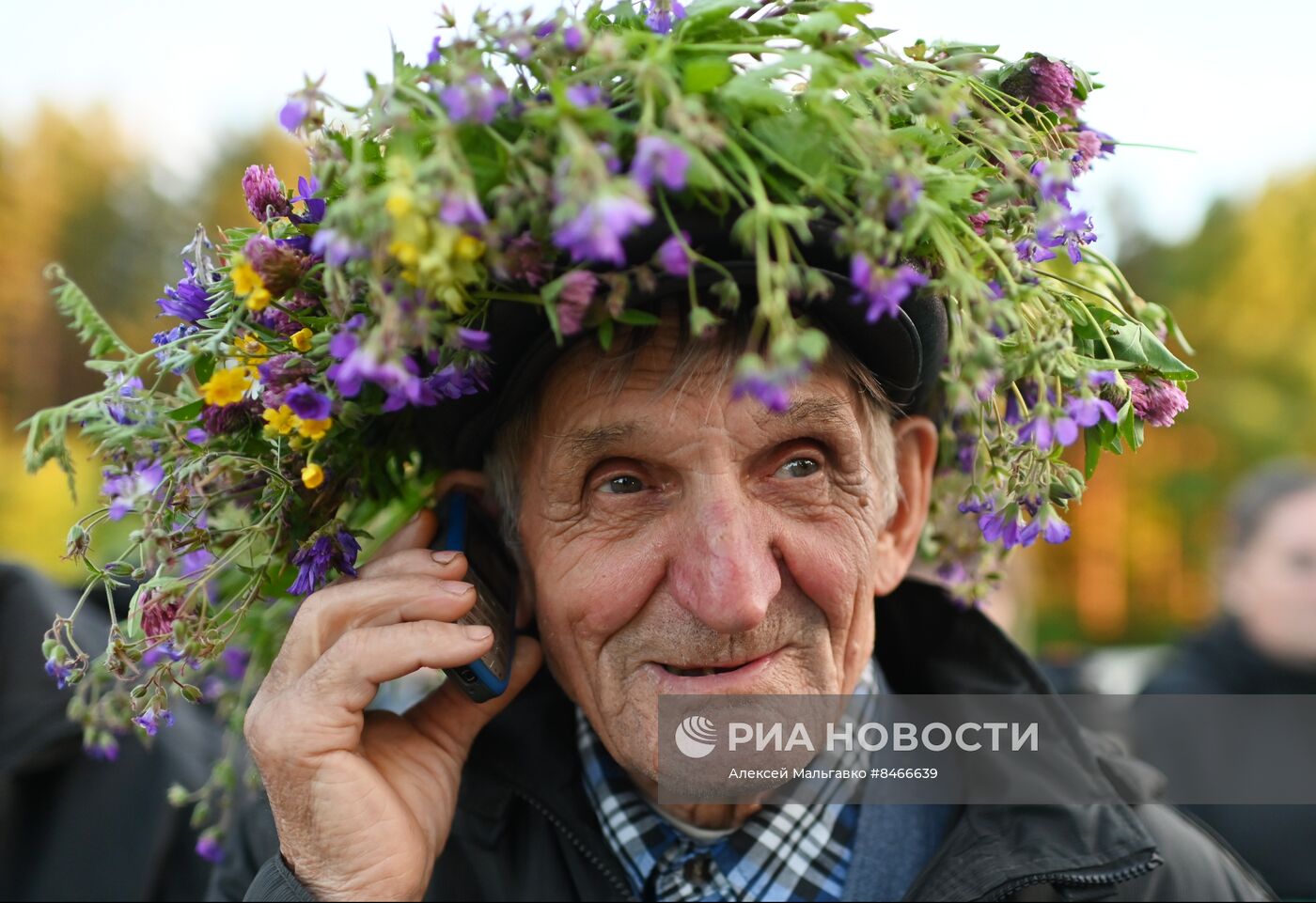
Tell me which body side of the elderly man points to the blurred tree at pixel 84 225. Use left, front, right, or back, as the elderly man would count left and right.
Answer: back

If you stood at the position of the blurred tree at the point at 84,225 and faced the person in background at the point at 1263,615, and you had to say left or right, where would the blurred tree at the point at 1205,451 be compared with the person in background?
left

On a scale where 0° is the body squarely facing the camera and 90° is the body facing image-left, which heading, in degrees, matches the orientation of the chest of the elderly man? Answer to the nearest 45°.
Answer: approximately 0°

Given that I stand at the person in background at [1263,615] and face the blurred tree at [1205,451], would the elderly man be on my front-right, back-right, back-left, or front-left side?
back-left

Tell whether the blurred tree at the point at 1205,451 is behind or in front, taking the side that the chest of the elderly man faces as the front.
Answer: behind
